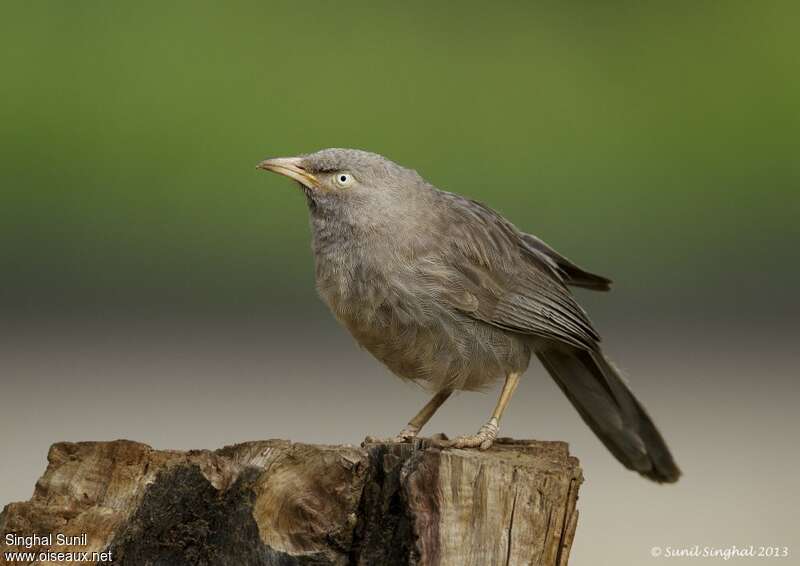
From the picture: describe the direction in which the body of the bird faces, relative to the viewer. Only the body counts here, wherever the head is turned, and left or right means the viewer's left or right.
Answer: facing to the left of the viewer
